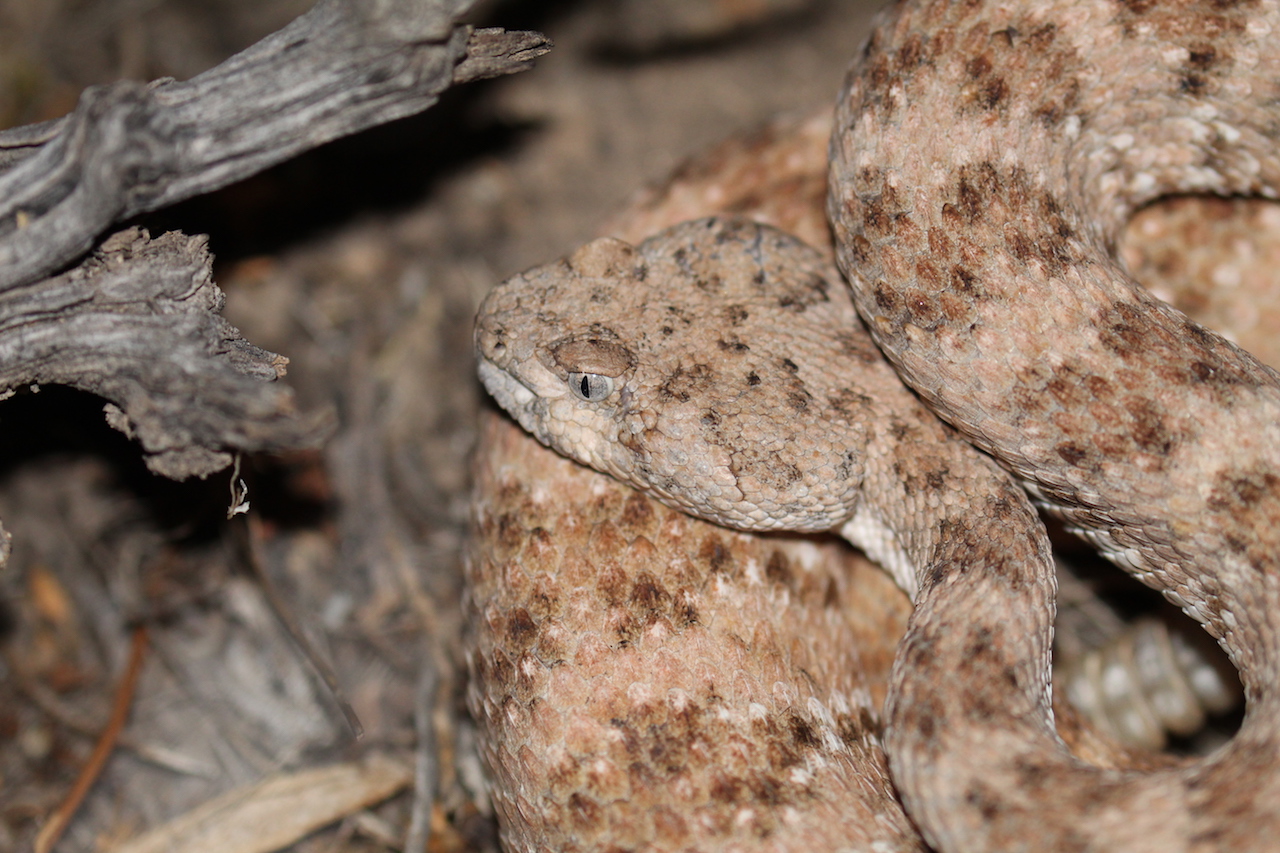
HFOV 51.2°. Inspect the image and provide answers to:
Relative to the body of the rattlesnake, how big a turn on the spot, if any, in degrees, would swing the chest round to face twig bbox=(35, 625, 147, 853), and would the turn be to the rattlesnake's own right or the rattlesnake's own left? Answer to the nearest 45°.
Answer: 0° — it already faces it

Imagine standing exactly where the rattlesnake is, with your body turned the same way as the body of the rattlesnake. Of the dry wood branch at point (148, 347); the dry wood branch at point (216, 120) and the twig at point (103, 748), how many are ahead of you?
3

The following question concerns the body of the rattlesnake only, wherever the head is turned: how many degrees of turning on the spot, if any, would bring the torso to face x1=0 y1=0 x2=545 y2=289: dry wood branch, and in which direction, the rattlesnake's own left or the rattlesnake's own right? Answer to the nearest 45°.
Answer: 0° — it already faces it

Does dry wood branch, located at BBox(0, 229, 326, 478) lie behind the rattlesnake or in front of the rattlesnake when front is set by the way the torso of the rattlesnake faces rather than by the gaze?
in front

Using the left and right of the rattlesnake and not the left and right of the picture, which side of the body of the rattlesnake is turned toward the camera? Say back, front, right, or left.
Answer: left
